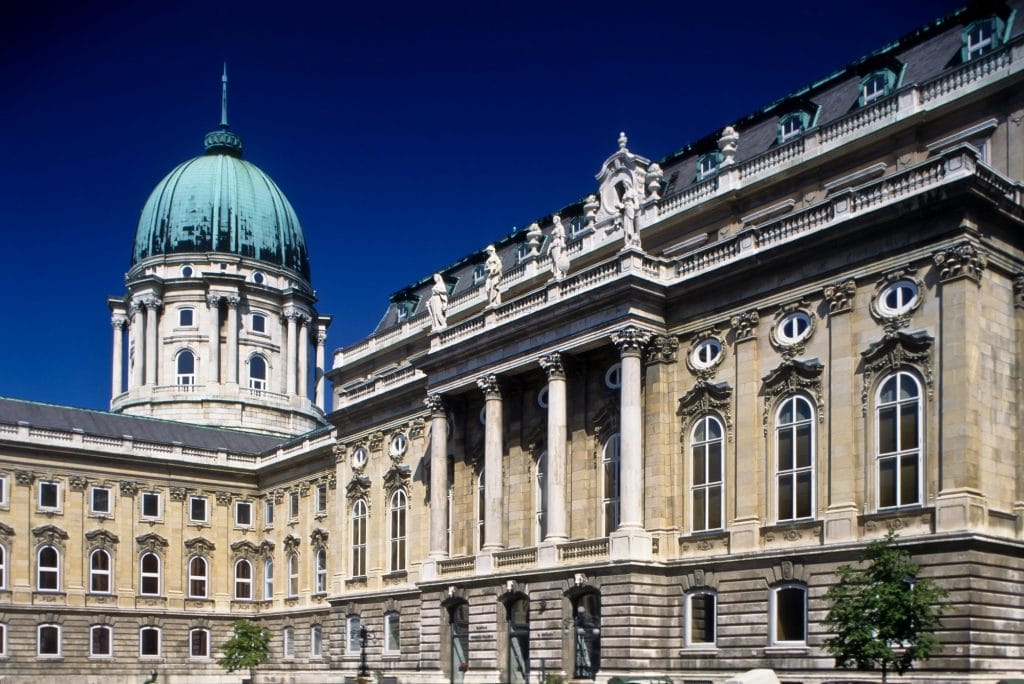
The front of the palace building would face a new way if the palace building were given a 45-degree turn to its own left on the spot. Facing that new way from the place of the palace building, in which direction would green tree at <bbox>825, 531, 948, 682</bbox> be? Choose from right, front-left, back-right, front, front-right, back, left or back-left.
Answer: front

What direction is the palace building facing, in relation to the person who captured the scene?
facing the viewer and to the left of the viewer
